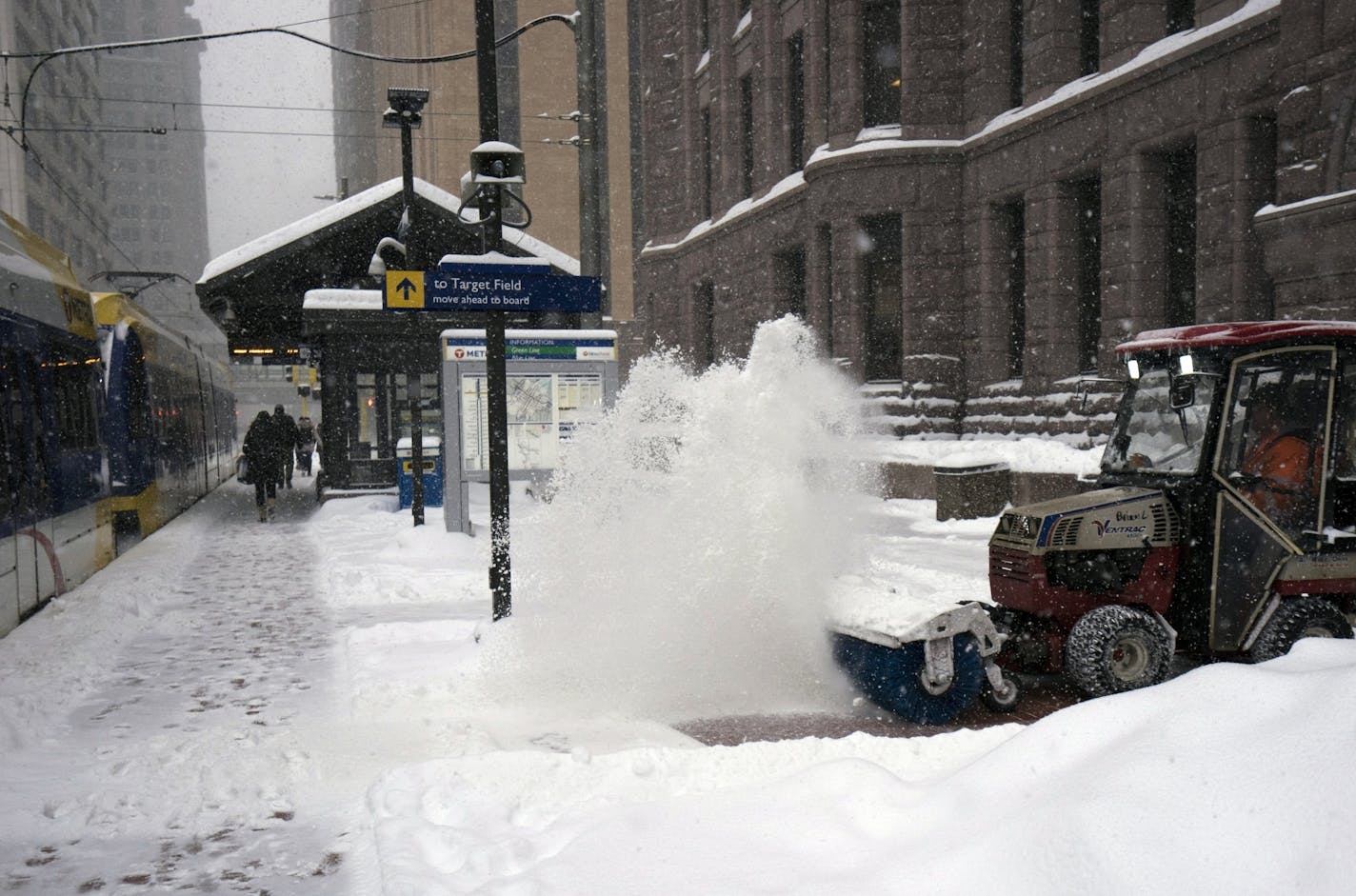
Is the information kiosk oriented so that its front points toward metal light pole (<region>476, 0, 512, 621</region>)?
yes

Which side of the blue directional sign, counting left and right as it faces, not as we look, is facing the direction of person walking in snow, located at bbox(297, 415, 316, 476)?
back

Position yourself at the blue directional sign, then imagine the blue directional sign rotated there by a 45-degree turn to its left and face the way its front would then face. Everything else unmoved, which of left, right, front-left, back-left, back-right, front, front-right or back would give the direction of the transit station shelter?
back-left

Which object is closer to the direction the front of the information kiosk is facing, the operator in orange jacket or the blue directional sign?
the blue directional sign

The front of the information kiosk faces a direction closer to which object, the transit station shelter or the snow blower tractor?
the snow blower tractor

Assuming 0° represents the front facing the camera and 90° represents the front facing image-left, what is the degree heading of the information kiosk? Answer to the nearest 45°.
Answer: approximately 0°

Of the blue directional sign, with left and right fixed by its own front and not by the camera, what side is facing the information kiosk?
back

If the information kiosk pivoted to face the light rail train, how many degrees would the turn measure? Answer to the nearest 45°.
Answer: approximately 90° to its right

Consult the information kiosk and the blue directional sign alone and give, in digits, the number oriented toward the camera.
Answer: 2

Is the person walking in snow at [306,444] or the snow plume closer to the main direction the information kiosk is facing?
the snow plume

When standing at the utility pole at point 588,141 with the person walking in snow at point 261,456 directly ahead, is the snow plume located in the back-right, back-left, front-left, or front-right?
front-left

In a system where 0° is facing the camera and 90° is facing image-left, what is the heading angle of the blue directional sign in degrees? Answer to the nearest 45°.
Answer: approximately 0°

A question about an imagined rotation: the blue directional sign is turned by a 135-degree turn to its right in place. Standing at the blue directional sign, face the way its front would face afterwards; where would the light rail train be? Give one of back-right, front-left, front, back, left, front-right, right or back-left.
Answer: front
